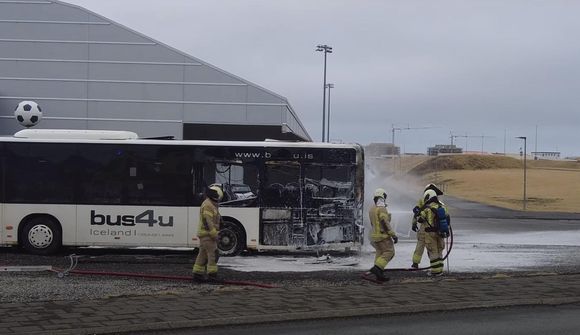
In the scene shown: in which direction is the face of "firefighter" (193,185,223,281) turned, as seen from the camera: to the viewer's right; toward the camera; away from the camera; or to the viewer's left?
to the viewer's right

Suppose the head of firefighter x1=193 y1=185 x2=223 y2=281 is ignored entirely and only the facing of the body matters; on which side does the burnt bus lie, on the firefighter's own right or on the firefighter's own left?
on the firefighter's own left

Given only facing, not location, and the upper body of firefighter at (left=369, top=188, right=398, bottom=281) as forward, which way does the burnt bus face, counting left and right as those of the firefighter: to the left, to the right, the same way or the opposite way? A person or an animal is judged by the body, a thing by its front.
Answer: the opposite way

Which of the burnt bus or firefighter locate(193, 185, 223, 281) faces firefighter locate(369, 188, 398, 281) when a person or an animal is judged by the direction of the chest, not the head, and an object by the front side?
firefighter locate(193, 185, 223, 281)

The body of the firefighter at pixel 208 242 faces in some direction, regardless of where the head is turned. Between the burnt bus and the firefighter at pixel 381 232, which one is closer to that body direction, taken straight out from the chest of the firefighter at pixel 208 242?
the firefighter

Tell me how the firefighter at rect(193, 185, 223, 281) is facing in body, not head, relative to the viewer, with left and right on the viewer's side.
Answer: facing to the right of the viewer
